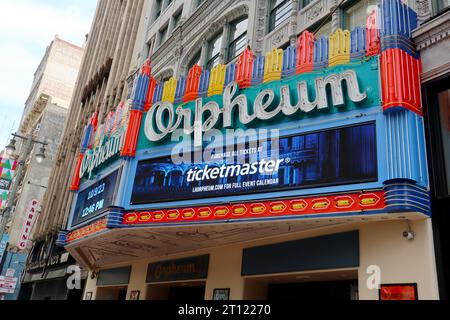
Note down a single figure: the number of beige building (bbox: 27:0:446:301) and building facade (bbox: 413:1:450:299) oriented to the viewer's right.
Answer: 0

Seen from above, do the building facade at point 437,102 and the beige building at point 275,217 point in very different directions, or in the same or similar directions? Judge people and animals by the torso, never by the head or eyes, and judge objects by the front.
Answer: same or similar directions

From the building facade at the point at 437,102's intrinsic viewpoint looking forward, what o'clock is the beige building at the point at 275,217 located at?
The beige building is roughly at 2 o'clock from the building facade.

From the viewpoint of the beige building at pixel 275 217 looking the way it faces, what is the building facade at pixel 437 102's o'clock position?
The building facade is roughly at 9 o'clock from the beige building.

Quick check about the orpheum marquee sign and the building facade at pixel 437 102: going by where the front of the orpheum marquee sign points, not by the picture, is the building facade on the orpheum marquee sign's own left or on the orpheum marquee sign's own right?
on the orpheum marquee sign's own left

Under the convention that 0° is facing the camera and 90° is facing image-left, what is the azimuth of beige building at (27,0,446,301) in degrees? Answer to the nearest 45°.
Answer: approximately 45°

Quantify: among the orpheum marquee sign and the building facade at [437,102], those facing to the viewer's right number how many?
0

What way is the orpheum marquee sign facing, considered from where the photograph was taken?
facing the viewer and to the left of the viewer
